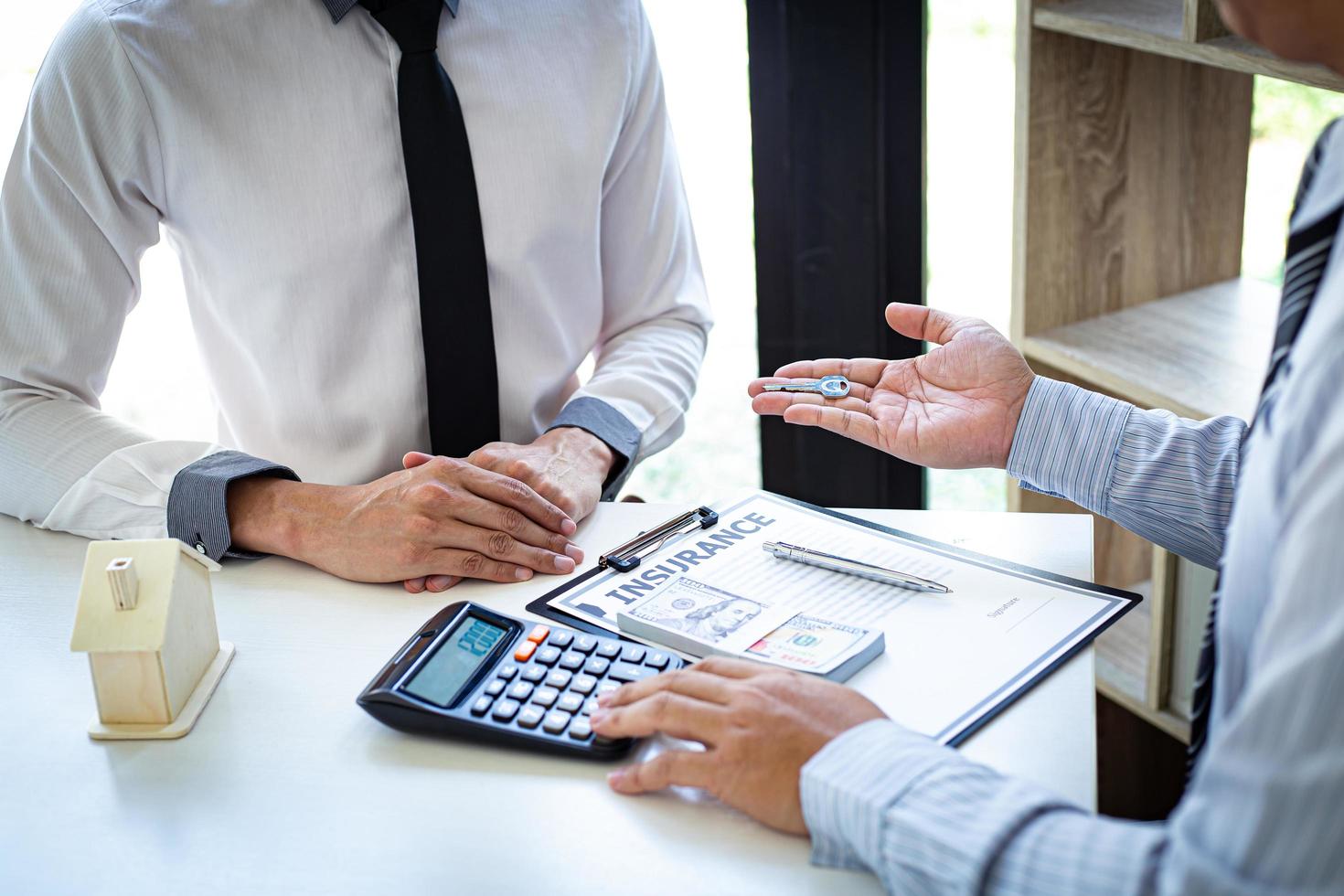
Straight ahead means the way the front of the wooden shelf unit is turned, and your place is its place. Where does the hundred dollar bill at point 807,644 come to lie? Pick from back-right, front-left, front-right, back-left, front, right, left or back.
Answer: front-left

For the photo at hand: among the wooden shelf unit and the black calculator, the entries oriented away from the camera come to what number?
0

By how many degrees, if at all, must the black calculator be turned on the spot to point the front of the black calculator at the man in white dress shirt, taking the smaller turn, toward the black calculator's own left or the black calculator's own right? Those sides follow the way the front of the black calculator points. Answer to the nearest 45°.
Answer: approximately 135° to the black calculator's own left

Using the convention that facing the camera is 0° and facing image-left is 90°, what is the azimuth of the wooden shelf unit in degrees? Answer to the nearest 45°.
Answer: approximately 45°

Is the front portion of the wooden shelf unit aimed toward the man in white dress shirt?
yes

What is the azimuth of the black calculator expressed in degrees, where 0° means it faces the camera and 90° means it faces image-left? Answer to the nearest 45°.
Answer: approximately 315°

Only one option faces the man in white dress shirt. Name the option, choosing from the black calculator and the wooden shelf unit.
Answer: the wooden shelf unit

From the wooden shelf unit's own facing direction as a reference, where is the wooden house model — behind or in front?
in front

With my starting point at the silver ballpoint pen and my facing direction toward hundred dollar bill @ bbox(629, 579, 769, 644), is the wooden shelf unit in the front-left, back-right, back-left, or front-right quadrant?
back-right
